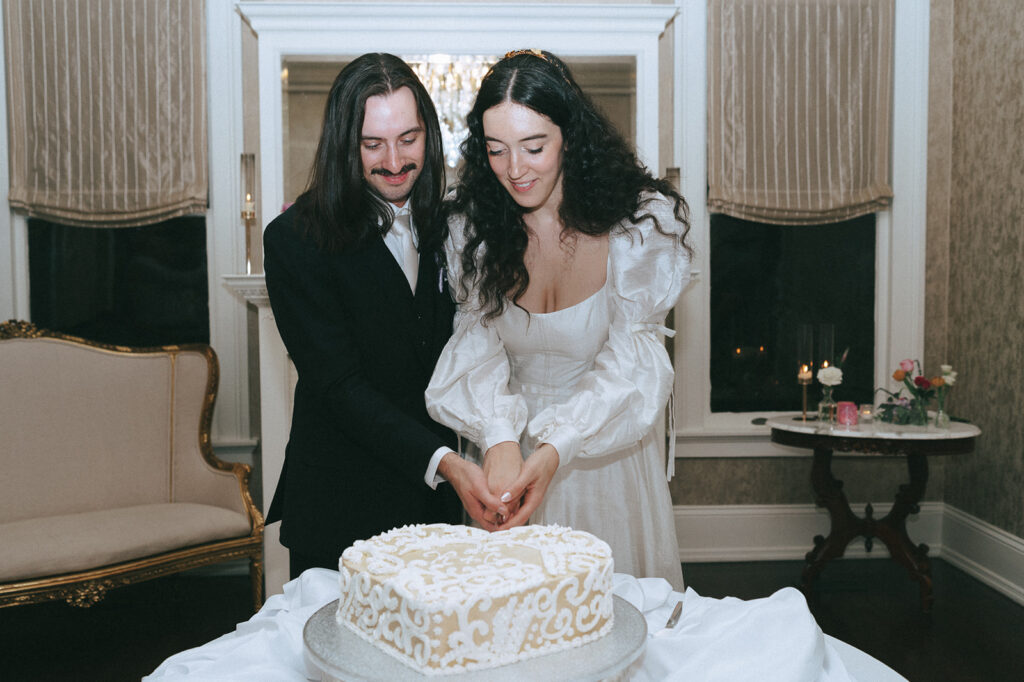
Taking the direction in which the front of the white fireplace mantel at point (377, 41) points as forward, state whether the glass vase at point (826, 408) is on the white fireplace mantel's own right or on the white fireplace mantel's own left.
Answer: on the white fireplace mantel's own left

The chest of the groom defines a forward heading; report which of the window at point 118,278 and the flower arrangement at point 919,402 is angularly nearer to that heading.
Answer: the flower arrangement

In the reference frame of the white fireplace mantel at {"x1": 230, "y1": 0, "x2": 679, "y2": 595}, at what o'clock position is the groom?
The groom is roughly at 12 o'clock from the white fireplace mantel.
